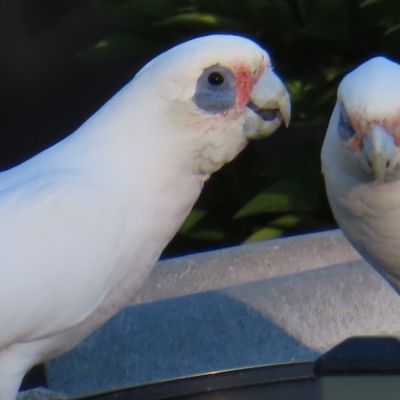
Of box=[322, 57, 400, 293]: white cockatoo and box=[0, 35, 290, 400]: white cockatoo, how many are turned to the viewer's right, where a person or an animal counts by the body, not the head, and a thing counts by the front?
1

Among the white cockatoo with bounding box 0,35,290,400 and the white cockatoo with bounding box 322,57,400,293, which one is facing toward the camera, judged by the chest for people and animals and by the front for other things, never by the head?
the white cockatoo with bounding box 322,57,400,293

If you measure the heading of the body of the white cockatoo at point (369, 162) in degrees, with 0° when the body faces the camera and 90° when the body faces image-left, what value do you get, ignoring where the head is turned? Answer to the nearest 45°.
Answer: approximately 0°

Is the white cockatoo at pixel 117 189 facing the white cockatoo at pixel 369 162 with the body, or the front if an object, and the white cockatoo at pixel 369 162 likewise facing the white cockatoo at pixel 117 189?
no

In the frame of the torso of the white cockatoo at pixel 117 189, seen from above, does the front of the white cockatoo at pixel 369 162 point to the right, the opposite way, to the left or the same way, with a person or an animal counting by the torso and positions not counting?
to the right

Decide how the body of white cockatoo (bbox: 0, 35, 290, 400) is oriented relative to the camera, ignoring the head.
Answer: to the viewer's right
